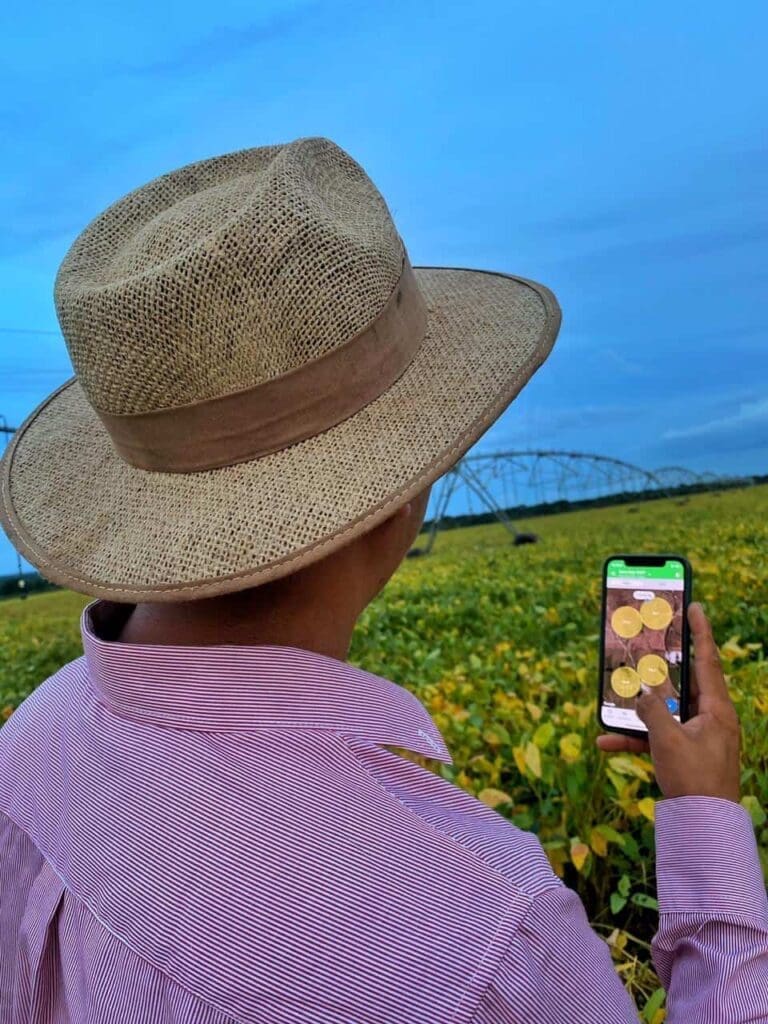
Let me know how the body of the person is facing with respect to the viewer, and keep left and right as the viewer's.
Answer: facing away from the viewer and to the right of the viewer

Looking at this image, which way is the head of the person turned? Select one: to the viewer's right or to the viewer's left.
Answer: to the viewer's right
